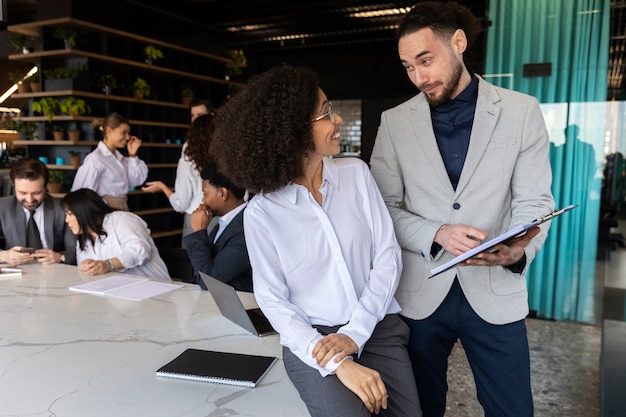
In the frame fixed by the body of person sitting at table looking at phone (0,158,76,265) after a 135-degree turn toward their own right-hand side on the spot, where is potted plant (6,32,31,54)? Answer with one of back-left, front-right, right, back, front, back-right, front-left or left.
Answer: front-right

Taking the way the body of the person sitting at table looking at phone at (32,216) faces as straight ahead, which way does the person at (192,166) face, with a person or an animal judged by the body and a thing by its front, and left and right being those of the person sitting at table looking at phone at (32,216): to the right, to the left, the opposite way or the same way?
to the right

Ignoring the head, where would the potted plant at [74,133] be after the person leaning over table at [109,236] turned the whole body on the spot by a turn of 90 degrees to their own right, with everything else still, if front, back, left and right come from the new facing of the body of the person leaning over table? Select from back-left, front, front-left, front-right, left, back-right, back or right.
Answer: front-right

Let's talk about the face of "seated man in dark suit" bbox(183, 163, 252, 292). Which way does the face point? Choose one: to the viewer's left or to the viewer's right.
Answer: to the viewer's left

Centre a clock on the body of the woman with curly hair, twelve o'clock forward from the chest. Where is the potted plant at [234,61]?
The potted plant is roughly at 7 o'clock from the woman with curly hair.

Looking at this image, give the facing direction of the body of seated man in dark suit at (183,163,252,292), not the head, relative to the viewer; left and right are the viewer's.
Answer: facing to the left of the viewer

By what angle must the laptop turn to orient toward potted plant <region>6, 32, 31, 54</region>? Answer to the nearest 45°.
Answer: approximately 90° to its left
